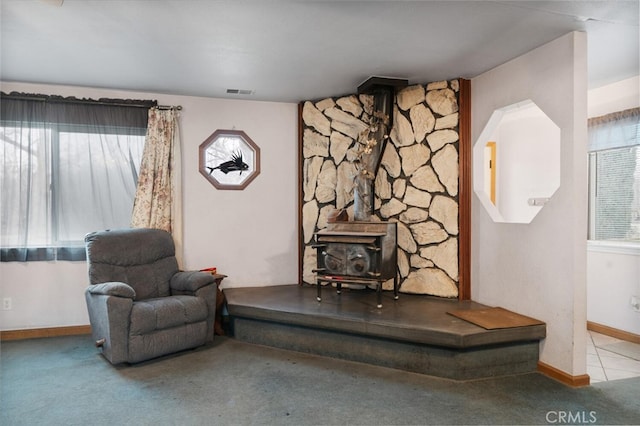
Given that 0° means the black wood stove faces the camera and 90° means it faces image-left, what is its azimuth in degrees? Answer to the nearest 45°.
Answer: approximately 45°

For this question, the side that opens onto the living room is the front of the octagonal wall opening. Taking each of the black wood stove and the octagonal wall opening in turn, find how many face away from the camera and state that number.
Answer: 0

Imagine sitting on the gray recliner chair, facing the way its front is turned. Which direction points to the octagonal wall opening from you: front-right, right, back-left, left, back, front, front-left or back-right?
front-left

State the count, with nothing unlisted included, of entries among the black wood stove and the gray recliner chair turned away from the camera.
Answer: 0

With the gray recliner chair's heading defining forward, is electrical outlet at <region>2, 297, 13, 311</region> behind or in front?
behind

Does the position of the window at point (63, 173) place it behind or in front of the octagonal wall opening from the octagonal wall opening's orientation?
in front

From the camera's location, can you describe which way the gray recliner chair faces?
facing the viewer and to the right of the viewer

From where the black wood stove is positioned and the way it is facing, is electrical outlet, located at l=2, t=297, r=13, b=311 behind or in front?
in front

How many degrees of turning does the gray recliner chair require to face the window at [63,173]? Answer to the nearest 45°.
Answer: approximately 180°

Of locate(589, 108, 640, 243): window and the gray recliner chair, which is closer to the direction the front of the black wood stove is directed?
the gray recliner chair

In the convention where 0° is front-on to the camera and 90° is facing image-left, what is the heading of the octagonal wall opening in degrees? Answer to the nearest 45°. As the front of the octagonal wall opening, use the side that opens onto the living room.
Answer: approximately 45°

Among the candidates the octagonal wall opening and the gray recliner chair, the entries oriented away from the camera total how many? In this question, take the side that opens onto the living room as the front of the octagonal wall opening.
0
